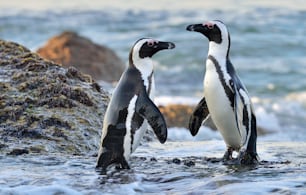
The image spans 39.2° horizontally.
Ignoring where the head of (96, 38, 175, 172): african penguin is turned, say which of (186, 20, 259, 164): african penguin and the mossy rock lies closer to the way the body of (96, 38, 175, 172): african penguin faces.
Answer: the african penguin

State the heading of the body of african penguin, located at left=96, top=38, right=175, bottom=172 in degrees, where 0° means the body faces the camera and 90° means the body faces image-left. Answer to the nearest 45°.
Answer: approximately 270°

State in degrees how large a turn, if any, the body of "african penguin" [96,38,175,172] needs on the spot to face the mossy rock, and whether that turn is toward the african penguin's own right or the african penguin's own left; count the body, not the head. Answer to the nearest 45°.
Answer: approximately 135° to the african penguin's own left

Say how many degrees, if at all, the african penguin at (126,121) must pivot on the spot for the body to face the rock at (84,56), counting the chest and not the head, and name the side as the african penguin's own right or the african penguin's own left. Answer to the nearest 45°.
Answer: approximately 90° to the african penguin's own left

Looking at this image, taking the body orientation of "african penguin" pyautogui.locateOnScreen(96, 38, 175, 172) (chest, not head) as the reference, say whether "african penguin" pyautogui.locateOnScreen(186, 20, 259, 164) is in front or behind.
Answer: in front

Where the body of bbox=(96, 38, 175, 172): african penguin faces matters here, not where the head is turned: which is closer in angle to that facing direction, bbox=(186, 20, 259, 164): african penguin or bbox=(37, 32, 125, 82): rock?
the african penguin
